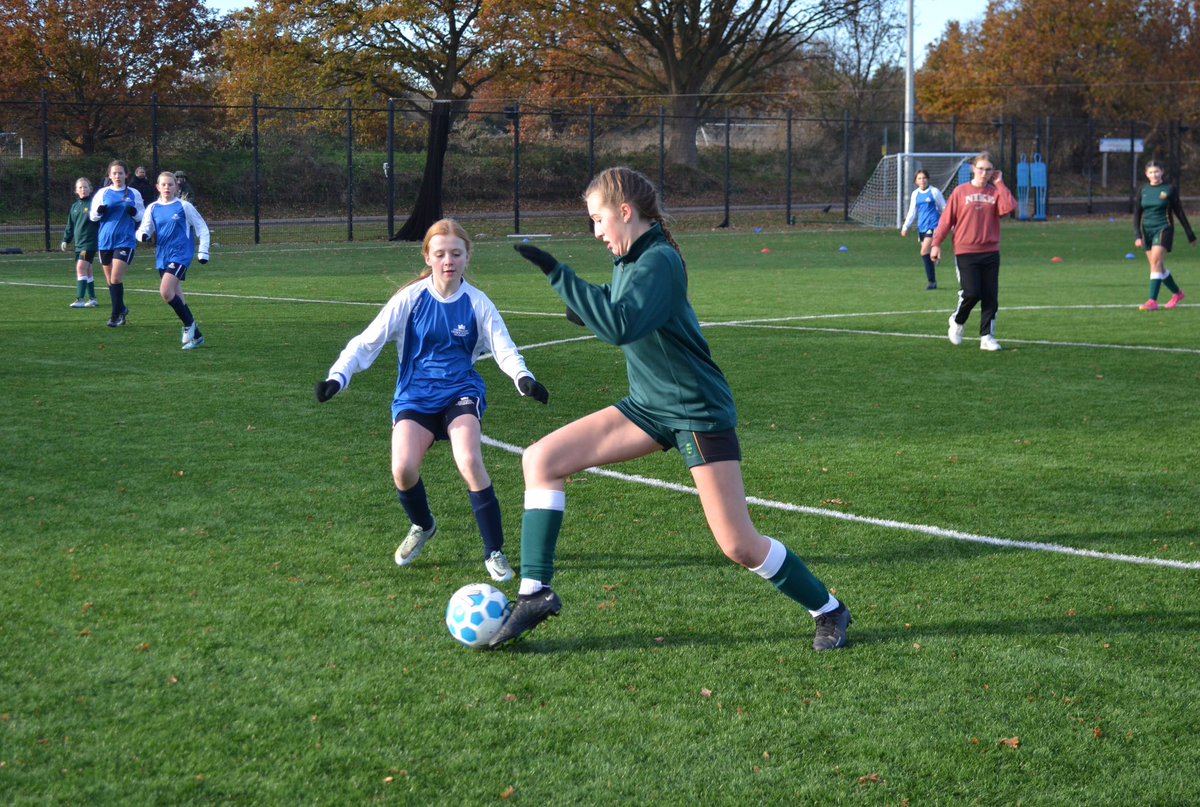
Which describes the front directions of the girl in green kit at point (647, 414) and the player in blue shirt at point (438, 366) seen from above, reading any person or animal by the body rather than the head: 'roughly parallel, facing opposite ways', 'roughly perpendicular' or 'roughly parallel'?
roughly perpendicular

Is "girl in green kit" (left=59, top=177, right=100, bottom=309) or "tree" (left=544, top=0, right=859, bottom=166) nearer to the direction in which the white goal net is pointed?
the girl in green kit

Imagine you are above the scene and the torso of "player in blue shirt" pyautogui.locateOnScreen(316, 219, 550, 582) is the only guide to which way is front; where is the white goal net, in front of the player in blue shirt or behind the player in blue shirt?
behind

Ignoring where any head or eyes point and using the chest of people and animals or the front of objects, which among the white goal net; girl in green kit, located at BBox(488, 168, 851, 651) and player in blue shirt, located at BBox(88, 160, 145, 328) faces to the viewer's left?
the girl in green kit

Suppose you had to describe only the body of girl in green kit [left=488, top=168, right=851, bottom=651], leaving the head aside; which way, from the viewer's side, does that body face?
to the viewer's left

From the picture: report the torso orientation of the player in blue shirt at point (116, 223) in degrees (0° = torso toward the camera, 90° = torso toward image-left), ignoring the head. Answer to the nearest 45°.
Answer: approximately 0°

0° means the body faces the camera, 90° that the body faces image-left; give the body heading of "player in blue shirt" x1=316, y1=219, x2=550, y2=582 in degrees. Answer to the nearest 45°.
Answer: approximately 0°
